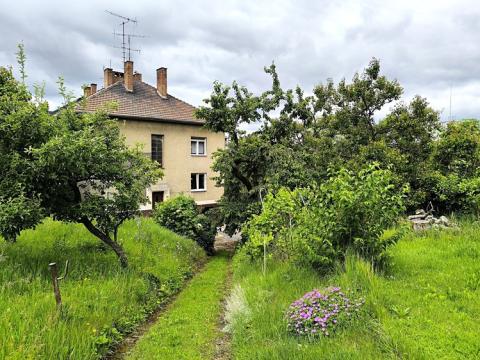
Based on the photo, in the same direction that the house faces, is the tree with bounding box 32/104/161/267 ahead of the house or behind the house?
ahead

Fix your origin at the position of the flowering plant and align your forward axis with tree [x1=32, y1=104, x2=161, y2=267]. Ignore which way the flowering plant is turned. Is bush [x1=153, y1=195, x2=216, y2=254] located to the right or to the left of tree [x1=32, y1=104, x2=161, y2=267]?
right

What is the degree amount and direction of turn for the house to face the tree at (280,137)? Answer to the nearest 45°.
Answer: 0° — it already faces it

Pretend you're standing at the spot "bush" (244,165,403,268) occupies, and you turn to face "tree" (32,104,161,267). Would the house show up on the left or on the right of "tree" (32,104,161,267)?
right

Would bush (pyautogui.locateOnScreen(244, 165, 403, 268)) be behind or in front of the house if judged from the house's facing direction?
in front

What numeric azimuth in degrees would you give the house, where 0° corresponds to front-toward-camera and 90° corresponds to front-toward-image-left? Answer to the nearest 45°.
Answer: approximately 0°
